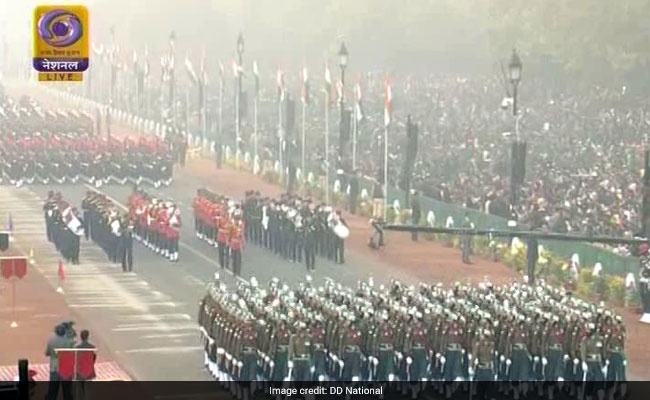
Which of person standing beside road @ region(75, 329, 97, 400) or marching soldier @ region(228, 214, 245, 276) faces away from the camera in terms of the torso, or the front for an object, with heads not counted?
the person standing beside road

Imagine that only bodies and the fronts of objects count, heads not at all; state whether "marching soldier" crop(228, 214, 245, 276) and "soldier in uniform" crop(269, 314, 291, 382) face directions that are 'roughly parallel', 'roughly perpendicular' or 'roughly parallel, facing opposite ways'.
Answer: roughly parallel

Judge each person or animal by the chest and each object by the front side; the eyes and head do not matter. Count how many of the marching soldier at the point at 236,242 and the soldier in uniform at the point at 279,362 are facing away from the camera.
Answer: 0

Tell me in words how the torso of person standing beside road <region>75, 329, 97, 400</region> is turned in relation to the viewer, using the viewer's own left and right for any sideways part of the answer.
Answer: facing away from the viewer

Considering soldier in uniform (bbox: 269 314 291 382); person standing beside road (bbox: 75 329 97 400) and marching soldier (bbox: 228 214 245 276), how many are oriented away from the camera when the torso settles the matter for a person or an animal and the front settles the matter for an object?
1

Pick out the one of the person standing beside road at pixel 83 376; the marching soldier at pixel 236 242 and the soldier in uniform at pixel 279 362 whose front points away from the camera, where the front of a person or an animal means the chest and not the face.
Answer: the person standing beside road
